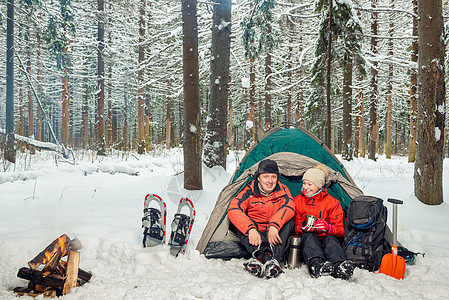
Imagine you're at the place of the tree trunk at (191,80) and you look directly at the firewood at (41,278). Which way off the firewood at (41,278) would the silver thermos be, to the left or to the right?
left

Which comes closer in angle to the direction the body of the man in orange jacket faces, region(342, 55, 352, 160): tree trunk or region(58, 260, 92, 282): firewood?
the firewood

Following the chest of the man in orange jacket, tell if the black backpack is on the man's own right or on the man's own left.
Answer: on the man's own left

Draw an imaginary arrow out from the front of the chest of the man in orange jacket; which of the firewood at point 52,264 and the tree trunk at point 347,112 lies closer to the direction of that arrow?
the firewood

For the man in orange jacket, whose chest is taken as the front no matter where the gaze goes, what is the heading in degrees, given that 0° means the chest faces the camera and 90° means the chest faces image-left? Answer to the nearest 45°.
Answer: approximately 0°

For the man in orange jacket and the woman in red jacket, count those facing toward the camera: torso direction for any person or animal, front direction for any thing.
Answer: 2

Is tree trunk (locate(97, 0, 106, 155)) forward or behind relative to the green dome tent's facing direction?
behind

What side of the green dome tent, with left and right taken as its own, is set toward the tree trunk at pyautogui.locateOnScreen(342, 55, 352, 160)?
back
